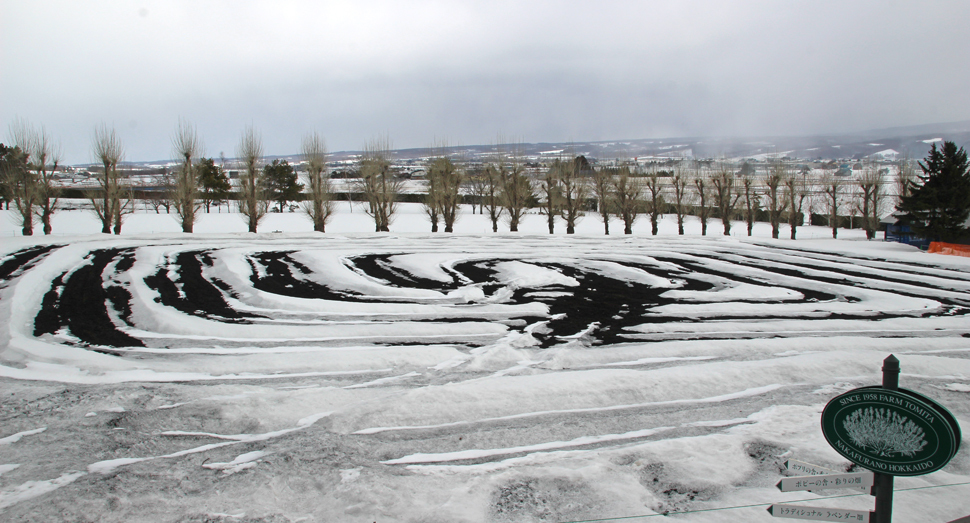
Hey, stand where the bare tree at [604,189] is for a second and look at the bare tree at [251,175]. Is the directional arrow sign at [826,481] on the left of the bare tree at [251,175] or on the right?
left

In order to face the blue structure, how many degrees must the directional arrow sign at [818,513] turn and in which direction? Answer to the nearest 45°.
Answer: approximately 180°

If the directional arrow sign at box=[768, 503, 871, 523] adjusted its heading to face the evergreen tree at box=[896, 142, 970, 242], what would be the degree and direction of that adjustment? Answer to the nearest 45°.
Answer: approximately 180°

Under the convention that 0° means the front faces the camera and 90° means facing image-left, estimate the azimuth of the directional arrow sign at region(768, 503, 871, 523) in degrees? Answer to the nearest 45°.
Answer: approximately 0°

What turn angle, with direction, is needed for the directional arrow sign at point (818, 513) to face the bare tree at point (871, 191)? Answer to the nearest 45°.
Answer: approximately 180°

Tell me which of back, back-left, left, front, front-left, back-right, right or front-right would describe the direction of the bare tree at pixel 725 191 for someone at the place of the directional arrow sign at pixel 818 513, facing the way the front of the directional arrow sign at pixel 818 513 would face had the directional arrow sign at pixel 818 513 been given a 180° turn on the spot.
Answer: front

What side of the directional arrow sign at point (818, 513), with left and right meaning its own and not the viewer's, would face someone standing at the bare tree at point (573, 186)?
back

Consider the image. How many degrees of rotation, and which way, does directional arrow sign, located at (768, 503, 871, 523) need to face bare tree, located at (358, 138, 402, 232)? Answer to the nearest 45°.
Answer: approximately 135° to its right

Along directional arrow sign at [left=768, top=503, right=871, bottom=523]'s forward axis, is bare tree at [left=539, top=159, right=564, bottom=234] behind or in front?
behind

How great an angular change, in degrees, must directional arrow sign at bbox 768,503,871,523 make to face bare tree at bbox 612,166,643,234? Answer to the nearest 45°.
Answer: approximately 180°
